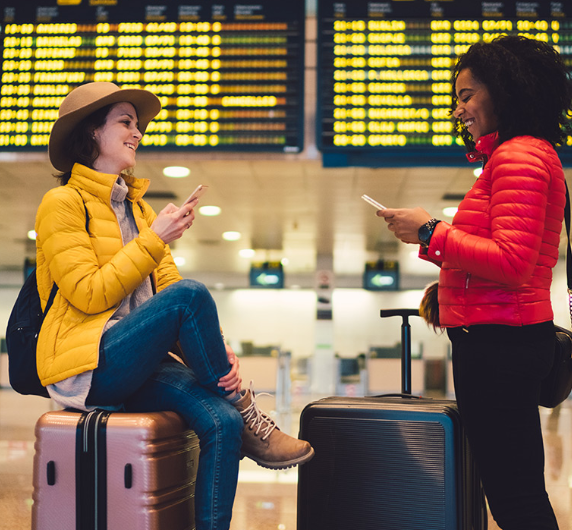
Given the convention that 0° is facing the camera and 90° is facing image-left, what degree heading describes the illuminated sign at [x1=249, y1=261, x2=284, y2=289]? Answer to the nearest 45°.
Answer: approximately 0°

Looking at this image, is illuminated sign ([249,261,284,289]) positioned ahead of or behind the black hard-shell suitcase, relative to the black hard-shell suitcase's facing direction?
behind

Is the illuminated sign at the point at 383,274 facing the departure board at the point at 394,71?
yes

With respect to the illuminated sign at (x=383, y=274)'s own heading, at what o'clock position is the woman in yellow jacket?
The woman in yellow jacket is roughly at 12 o'clock from the illuminated sign.

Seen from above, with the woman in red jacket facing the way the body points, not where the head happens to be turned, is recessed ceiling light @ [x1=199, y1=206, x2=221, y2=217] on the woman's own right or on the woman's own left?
on the woman's own right

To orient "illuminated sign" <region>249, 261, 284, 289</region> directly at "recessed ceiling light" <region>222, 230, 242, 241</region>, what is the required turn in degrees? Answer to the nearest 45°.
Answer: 0° — it already faces it

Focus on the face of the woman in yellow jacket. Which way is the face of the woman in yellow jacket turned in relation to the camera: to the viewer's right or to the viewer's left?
to the viewer's right

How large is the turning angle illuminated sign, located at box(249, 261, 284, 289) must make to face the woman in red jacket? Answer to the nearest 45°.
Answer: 0° — it already faces them

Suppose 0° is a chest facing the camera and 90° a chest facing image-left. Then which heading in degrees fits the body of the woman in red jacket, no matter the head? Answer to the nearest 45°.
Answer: approximately 90°

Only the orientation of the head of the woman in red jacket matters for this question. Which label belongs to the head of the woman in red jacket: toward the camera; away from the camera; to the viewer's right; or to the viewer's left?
to the viewer's left
